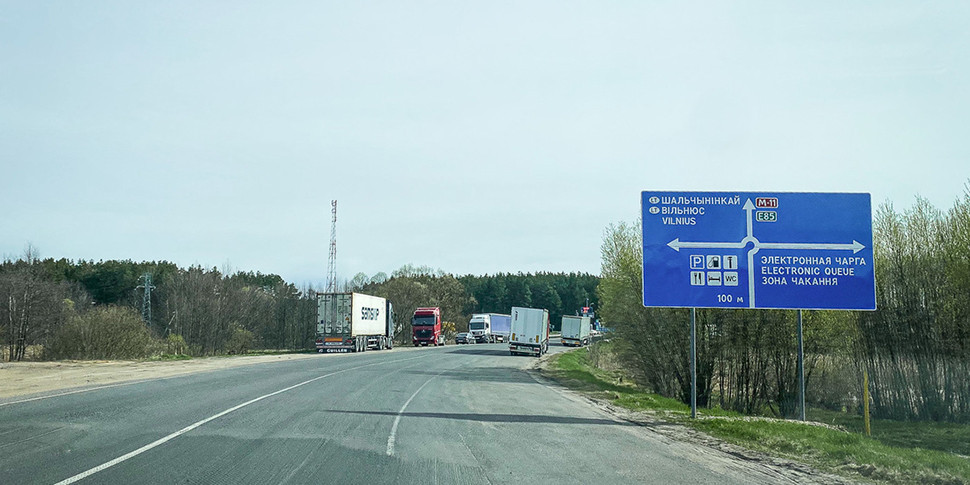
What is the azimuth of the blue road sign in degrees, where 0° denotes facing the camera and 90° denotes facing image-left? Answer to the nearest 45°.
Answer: approximately 0°

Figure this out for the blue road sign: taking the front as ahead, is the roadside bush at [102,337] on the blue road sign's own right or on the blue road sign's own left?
on the blue road sign's own right
